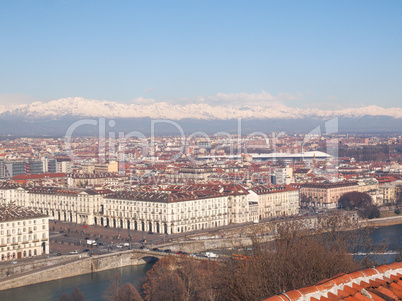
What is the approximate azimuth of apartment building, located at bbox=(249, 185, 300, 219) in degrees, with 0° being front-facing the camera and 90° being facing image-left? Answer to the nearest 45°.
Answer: approximately 315°

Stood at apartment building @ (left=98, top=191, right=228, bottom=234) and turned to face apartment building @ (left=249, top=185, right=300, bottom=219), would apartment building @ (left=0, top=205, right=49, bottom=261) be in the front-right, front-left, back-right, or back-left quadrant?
back-right

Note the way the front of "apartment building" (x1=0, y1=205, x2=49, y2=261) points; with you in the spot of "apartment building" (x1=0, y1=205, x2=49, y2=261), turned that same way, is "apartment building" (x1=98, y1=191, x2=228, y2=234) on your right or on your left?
on your left

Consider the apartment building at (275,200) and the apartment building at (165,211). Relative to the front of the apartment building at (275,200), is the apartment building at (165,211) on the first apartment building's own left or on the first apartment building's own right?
on the first apartment building's own right

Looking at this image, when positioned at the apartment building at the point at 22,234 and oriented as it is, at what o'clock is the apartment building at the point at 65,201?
the apartment building at the point at 65,201 is roughly at 8 o'clock from the apartment building at the point at 22,234.

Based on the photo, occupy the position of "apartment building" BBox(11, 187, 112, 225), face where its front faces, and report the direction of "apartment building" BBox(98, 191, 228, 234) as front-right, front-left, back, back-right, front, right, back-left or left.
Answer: left

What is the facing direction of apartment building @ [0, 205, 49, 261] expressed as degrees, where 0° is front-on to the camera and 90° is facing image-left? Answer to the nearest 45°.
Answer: approximately 315°

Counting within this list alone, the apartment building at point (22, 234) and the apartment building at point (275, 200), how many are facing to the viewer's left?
0

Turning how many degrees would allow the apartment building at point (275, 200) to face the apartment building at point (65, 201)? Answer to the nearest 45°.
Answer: approximately 135° to its right
